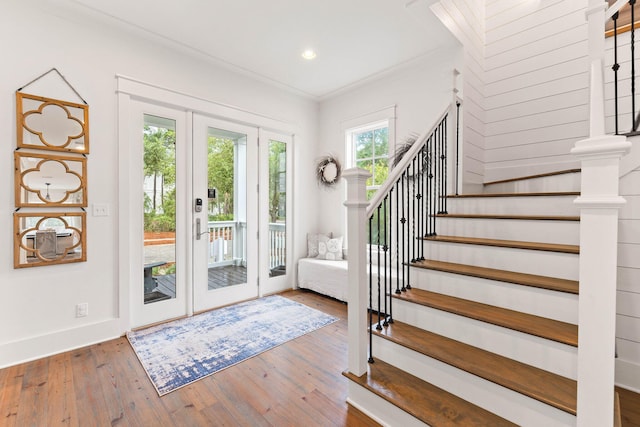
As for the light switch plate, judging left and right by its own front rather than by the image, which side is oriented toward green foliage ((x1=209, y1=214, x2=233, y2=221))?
back

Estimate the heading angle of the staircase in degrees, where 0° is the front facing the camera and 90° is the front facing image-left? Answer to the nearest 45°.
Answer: approximately 45°

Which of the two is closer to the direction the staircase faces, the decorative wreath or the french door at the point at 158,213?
the french door
